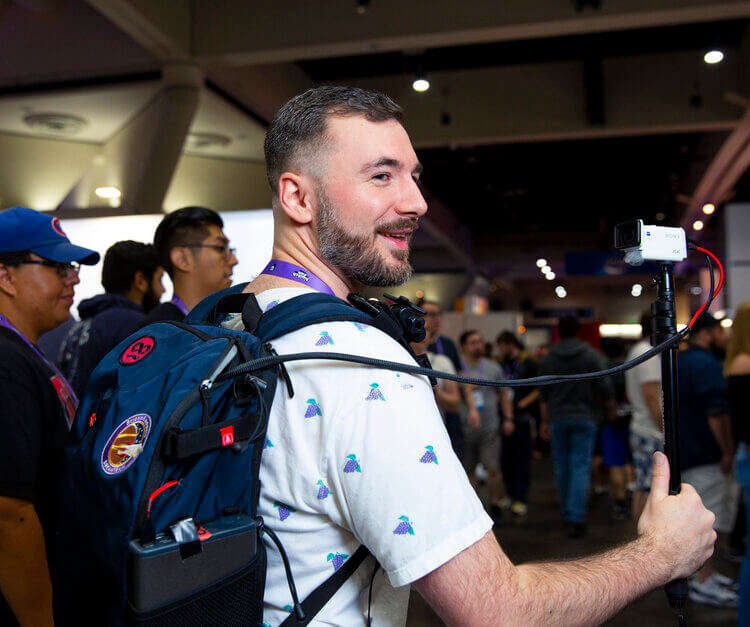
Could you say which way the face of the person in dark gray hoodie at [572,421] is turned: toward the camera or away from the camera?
away from the camera

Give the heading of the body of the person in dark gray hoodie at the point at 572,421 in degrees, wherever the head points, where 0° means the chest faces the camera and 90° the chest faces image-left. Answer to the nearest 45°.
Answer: approximately 180°

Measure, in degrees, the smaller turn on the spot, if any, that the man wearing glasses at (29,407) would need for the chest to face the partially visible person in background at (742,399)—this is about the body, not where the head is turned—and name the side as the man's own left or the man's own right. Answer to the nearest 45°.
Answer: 0° — they already face them

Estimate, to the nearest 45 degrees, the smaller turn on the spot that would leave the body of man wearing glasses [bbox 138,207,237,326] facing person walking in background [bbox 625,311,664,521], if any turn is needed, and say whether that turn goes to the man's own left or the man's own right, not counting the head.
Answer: approximately 45° to the man's own left

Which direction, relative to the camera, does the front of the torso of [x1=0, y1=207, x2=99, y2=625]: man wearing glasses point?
to the viewer's right

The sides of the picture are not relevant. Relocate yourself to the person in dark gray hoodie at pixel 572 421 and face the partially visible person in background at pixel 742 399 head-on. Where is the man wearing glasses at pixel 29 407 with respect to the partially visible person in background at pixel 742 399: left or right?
right

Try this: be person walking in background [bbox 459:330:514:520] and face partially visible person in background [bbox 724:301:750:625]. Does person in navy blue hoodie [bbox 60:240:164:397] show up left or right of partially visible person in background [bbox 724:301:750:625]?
right

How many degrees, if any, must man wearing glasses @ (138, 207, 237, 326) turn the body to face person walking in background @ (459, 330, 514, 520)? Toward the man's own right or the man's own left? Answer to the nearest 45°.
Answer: approximately 45° to the man's own left

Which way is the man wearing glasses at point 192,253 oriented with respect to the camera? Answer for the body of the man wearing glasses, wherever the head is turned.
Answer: to the viewer's right

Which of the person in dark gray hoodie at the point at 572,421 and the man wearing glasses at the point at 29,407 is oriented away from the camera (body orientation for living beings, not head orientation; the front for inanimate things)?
the person in dark gray hoodie
